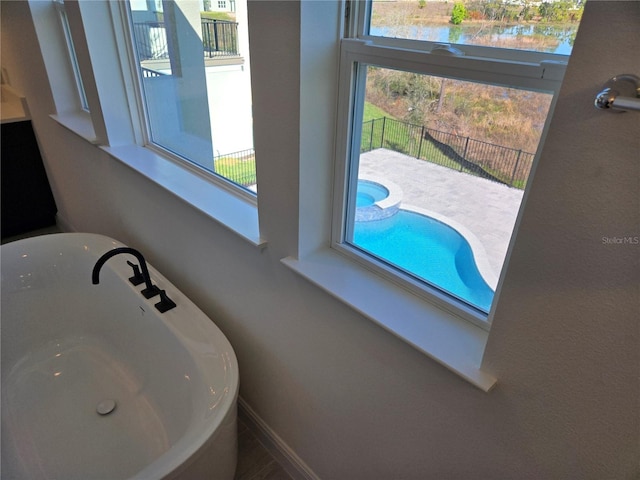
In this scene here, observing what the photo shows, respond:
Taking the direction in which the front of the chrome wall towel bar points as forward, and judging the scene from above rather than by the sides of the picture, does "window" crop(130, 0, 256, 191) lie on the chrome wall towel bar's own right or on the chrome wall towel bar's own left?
on the chrome wall towel bar's own right

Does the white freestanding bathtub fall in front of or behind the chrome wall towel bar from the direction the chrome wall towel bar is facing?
in front

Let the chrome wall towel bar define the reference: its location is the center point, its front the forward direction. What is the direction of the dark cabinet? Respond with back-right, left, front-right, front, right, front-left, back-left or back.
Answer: front-right

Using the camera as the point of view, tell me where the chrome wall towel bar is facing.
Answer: facing the viewer and to the left of the viewer
